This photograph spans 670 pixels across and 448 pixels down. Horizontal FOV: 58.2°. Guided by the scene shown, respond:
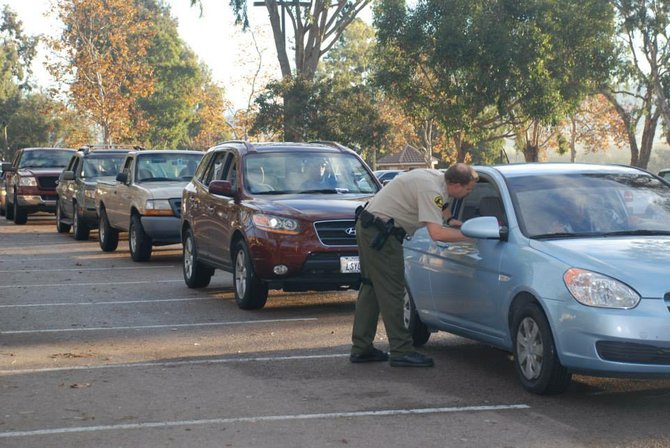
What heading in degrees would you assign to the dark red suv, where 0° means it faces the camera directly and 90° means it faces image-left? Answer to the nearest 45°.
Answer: approximately 315°

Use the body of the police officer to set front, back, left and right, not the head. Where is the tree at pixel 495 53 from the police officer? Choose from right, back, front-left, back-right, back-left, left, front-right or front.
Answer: left

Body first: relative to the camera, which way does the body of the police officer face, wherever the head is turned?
to the viewer's right

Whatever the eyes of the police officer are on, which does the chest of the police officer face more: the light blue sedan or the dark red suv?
the light blue sedan

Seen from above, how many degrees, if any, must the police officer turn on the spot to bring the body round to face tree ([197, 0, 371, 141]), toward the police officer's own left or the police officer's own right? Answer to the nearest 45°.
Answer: approximately 90° to the police officer's own left

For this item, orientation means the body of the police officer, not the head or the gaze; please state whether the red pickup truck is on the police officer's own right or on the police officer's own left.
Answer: on the police officer's own left

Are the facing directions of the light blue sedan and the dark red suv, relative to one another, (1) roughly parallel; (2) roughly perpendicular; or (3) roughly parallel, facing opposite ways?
roughly parallel
